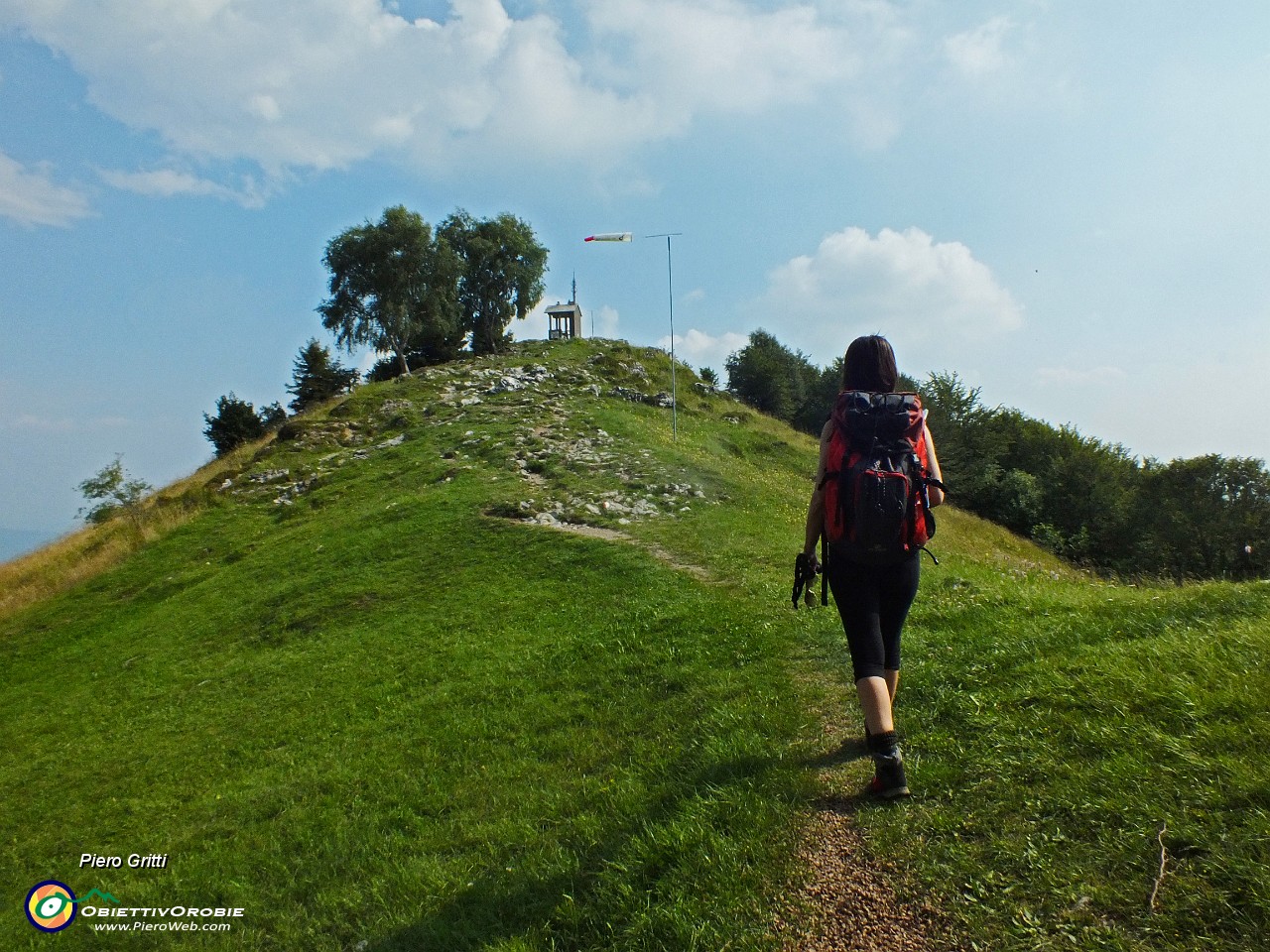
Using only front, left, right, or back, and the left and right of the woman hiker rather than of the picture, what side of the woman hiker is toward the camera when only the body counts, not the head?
back
